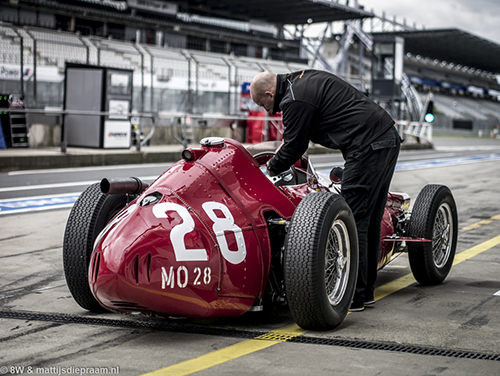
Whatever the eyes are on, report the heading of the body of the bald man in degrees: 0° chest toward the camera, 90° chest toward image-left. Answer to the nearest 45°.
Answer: approximately 90°

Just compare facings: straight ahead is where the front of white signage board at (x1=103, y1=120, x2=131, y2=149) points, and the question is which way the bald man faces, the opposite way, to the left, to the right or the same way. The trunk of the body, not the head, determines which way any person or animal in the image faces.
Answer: to the right

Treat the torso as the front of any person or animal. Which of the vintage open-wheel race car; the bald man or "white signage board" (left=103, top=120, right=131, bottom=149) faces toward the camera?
the white signage board

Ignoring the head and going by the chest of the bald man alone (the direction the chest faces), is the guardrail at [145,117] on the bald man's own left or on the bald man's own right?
on the bald man's own right

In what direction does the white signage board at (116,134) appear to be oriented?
toward the camera

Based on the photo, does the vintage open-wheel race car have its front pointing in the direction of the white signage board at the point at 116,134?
no

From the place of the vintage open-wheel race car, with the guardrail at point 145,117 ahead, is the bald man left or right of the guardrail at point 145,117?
right

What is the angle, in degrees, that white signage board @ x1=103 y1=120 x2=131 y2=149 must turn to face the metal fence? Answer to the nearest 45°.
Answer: approximately 180°

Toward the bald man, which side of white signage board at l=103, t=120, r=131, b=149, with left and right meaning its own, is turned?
front

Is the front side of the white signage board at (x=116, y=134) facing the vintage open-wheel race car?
yes
